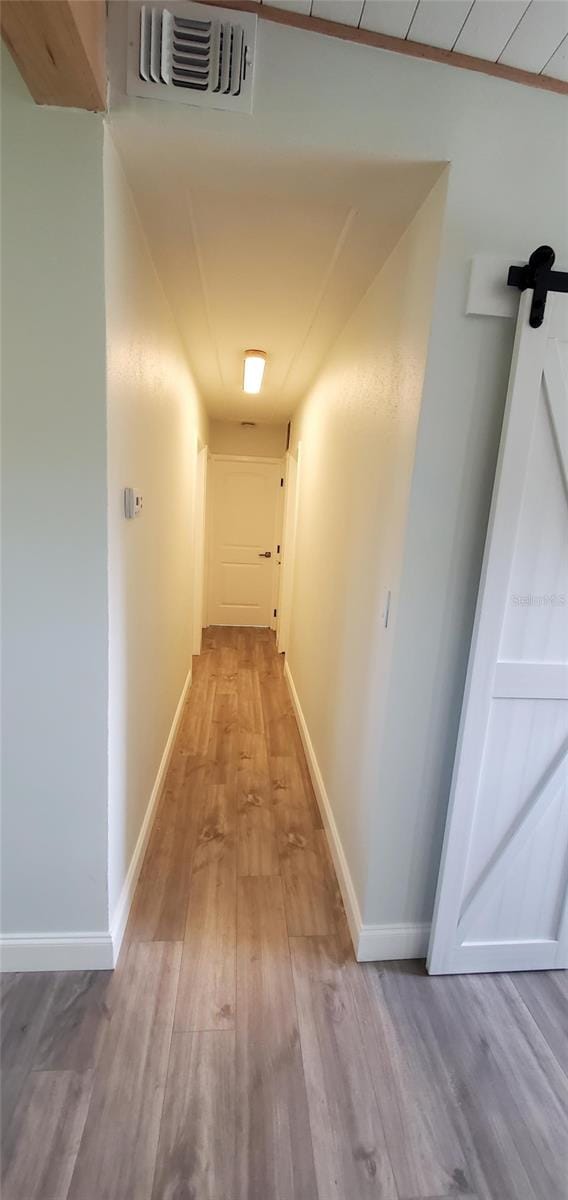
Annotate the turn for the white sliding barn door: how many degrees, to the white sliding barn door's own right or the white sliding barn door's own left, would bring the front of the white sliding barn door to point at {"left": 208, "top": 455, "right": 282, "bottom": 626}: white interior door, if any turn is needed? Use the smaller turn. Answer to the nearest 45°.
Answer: approximately 135° to the white sliding barn door's own right

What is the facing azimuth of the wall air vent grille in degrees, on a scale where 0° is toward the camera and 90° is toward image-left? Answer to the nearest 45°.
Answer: approximately 0°

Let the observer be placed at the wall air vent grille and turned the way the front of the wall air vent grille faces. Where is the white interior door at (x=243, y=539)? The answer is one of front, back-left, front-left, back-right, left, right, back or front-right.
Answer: back

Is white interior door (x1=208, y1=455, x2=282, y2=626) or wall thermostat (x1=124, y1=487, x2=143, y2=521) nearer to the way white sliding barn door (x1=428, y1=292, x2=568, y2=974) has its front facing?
the wall thermostat

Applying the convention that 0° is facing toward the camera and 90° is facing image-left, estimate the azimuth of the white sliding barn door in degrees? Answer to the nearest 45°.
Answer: approximately 0°

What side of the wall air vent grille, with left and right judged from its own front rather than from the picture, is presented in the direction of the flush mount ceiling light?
back

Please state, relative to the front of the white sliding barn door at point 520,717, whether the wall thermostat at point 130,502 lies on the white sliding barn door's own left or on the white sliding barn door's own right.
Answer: on the white sliding barn door's own right

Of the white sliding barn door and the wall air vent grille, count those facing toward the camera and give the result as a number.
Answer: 2

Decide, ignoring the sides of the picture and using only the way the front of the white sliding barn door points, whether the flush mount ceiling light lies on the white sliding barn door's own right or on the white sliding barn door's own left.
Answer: on the white sliding barn door's own right
